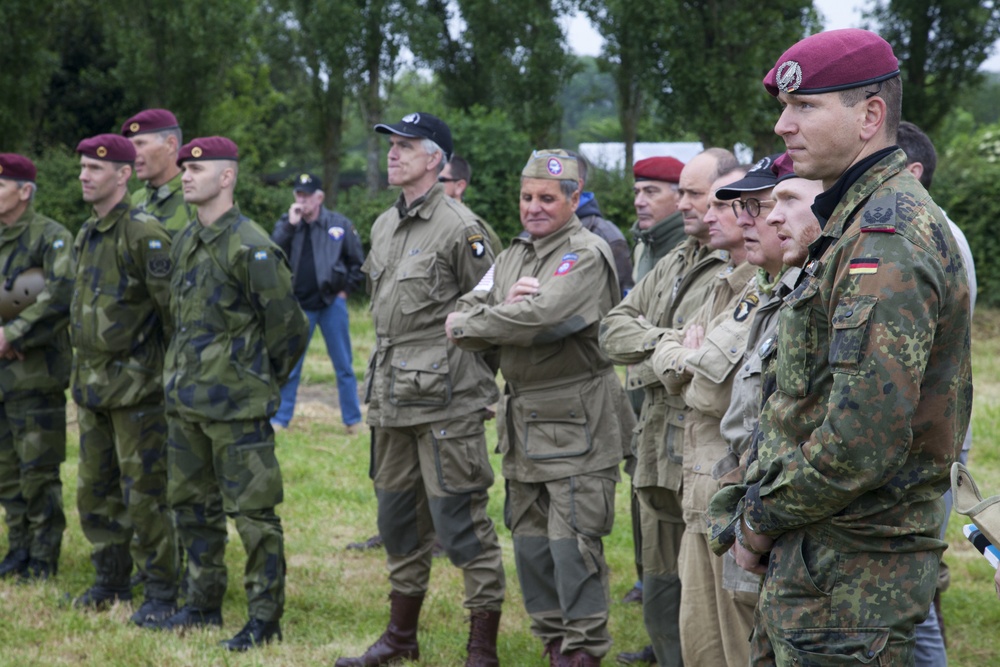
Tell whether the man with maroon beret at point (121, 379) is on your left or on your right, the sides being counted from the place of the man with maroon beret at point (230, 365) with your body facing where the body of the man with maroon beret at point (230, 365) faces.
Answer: on your right

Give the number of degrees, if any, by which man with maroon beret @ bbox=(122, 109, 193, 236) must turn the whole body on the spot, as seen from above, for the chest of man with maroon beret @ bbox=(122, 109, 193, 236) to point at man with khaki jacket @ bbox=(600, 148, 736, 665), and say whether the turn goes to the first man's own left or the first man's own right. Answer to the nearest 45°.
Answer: approximately 90° to the first man's own left

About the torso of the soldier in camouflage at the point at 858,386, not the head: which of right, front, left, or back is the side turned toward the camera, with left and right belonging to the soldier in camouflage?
left

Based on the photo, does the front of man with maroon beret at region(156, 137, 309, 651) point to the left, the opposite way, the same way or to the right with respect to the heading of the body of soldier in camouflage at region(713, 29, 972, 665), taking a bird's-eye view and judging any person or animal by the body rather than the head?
to the left

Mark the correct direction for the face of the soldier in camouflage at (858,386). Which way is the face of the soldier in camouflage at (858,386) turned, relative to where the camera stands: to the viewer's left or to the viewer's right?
to the viewer's left

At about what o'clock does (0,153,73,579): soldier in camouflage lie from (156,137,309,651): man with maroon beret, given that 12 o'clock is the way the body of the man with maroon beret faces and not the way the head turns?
The soldier in camouflage is roughly at 3 o'clock from the man with maroon beret.
